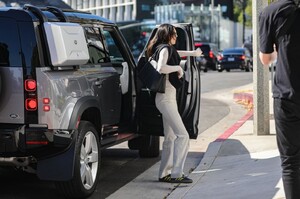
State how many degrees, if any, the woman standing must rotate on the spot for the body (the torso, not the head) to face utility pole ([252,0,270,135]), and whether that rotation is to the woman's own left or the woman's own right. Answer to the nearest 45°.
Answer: approximately 45° to the woman's own left

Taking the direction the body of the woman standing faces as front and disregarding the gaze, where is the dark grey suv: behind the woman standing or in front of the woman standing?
behind

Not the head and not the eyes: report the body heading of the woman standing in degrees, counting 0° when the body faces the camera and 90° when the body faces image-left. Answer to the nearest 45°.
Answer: approximately 270°
